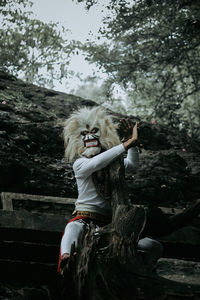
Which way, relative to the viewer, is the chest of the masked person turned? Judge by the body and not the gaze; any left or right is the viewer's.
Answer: facing the viewer and to the right of the viewer
